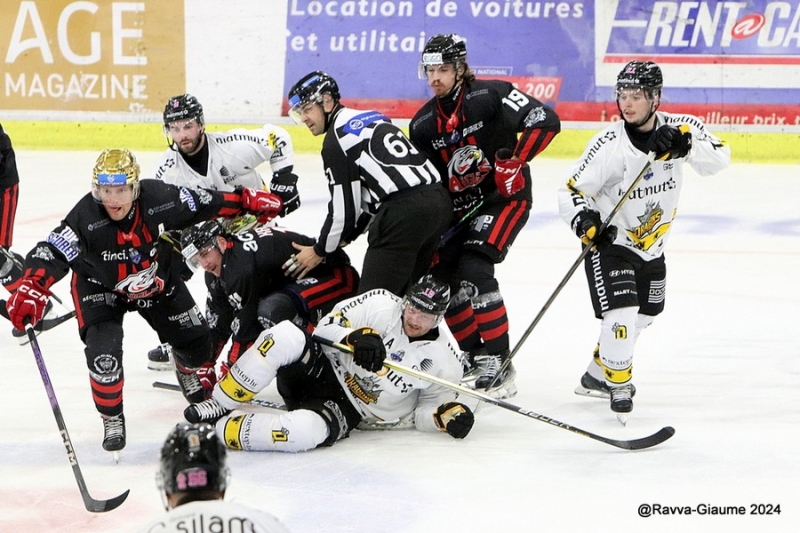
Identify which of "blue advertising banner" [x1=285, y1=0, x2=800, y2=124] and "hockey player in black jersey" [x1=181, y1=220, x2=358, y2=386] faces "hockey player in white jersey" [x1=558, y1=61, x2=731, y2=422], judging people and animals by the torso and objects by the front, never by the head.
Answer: the blue advertising banner

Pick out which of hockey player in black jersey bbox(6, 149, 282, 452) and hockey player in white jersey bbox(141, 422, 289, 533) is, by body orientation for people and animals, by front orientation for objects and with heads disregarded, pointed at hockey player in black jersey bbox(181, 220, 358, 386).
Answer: the hockey player in white jersey

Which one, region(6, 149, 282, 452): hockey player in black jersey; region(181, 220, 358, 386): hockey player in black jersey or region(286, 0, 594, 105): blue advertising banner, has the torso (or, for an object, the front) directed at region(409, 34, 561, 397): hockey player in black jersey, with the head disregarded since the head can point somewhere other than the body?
the blue advertising banner

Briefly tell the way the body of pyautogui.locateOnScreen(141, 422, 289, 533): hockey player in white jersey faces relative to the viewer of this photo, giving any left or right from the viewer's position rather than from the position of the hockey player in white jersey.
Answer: facing away from the viewer

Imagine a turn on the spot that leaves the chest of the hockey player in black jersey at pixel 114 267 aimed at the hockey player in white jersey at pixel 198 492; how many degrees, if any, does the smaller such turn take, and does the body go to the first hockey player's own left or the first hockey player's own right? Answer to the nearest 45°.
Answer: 0° — they already face them

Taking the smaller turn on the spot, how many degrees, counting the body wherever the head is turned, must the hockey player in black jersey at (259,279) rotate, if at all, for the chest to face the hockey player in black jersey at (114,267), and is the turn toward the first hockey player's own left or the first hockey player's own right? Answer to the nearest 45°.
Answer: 0° — they already face them

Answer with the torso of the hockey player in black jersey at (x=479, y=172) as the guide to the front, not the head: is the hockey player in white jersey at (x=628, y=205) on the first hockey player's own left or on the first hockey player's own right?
on the first hockey player's own left

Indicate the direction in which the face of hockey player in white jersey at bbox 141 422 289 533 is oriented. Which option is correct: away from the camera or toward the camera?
away from the camera

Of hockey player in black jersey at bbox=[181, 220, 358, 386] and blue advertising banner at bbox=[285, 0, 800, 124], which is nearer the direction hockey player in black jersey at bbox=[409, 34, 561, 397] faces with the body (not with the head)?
the hockey player in black jersey

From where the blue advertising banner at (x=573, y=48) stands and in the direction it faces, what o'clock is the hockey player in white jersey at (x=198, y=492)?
The hockey player in white jersey is roughly at 12 o'clock from the blue advertising banner.

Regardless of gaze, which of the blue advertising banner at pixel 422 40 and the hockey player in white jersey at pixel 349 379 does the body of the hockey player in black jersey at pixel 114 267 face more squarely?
the hockey player in white jersey

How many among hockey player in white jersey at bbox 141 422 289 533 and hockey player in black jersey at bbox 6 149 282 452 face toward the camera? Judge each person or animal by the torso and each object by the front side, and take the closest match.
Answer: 1
